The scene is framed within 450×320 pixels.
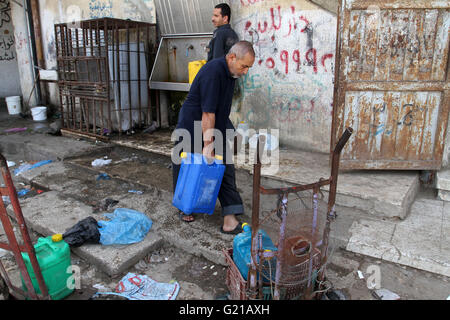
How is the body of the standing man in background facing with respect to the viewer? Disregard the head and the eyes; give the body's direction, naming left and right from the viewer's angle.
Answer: facing to the left of the viewer

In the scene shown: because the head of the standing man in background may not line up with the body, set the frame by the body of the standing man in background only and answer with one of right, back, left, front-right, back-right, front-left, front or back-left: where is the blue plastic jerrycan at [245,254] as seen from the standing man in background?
left

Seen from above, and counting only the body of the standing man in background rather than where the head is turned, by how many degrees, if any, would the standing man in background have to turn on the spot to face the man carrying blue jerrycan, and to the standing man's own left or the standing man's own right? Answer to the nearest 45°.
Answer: approximately 90° to the standing man's own left

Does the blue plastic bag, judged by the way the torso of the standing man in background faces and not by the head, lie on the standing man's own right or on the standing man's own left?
on the standing man's own left

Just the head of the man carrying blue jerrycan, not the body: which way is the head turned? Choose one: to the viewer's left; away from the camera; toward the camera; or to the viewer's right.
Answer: to the viewer's right

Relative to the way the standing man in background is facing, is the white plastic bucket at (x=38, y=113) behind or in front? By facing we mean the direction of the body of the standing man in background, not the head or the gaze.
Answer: in front

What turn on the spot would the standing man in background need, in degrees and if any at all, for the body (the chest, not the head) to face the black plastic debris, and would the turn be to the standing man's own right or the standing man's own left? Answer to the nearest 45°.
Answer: approximately 45° to the standing man's own left
